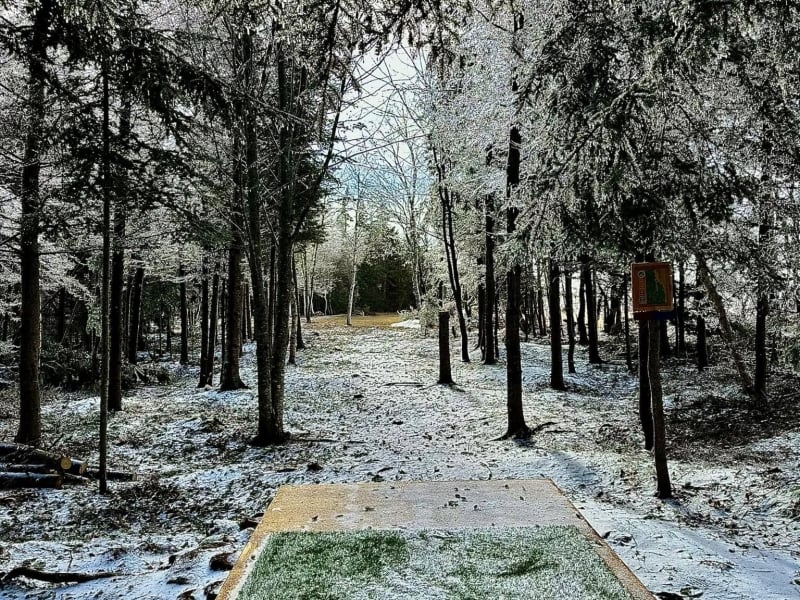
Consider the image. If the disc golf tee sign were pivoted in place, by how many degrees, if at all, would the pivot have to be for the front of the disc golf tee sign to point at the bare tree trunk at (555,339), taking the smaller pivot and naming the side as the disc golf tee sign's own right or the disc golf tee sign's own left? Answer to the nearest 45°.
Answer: approximately 180°

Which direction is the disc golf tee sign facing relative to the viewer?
toward the camera

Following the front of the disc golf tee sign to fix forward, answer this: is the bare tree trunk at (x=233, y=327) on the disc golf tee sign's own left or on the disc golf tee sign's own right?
on the disc golf tee sign's own right

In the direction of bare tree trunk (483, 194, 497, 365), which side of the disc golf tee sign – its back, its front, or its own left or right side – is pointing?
back

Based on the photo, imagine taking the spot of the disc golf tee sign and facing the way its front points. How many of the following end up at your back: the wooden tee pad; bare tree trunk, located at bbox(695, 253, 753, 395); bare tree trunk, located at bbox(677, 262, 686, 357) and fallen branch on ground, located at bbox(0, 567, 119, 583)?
2

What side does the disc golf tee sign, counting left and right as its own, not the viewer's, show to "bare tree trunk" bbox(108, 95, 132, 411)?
right

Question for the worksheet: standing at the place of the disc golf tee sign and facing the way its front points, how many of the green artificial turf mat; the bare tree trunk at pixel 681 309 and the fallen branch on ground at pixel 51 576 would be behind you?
1

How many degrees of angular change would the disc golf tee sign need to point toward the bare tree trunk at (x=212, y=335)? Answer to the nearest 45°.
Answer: approximately 135° to its right

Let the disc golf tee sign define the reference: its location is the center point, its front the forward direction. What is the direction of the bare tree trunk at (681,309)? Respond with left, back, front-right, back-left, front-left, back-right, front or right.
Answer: back

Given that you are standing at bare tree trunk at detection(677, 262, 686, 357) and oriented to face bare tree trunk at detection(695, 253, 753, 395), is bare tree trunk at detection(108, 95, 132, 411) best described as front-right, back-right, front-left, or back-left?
front-right

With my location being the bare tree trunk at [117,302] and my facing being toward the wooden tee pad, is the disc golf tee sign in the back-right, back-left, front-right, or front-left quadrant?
front-left

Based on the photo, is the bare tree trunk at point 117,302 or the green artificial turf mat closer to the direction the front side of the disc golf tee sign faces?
the green artificial turf mat

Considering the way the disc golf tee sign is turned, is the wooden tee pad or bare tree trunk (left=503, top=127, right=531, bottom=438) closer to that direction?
the wooden tee pad

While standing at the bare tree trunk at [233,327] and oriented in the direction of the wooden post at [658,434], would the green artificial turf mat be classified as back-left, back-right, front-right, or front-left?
front-right

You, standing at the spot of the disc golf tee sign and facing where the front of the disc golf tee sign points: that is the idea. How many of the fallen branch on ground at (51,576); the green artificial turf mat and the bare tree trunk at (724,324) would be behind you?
1
